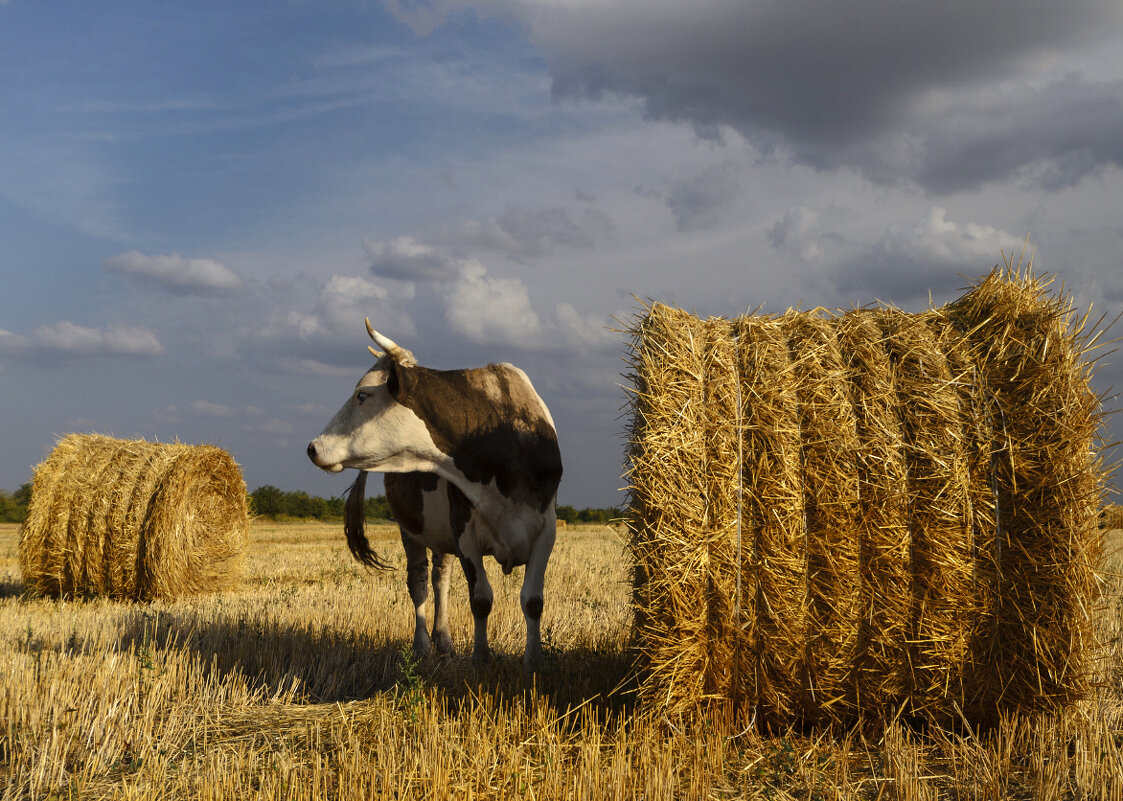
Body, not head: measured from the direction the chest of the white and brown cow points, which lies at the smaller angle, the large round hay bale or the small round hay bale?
the large round hay bale

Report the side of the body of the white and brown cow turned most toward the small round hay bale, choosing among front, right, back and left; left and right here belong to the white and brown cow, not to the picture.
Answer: back

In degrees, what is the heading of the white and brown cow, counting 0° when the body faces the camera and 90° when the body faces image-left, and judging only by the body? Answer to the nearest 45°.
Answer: approximately 315°

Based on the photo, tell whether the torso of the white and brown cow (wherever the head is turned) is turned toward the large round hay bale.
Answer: yes
